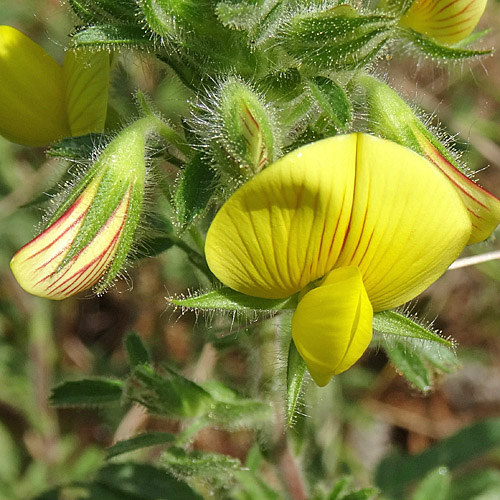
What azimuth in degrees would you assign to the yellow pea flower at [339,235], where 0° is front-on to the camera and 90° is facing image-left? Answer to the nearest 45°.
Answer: approximately 0°

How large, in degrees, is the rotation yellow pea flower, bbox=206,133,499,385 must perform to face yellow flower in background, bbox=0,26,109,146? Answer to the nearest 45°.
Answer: approximately 135° to its right
